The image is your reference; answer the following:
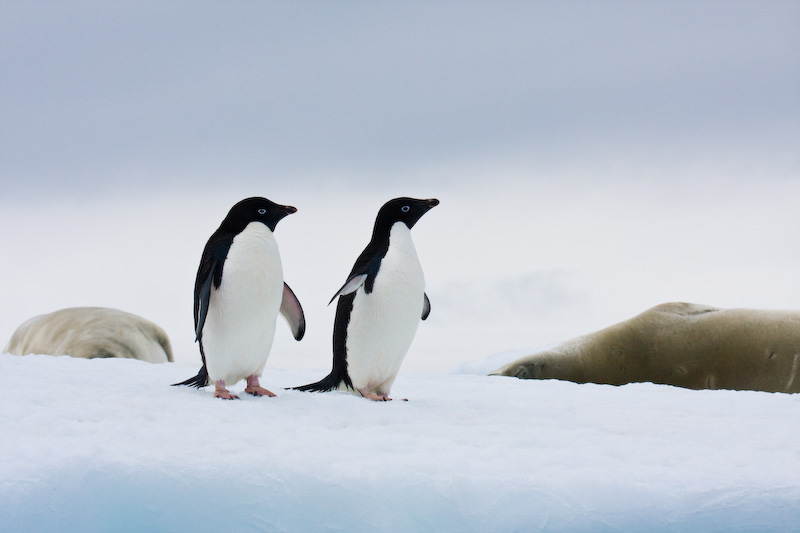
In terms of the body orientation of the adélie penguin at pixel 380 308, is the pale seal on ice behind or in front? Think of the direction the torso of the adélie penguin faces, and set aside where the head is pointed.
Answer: behind

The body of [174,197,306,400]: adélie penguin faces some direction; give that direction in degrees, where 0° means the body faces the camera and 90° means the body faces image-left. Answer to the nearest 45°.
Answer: approximately 315°

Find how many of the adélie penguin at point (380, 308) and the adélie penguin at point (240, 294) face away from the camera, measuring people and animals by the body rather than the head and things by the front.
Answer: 0

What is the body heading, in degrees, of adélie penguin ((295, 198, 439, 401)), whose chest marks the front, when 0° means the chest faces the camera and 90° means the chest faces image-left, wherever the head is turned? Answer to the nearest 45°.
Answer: approximately 315°

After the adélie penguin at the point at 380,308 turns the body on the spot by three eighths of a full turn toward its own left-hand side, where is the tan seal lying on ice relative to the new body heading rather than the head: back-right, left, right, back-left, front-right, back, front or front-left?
front-right

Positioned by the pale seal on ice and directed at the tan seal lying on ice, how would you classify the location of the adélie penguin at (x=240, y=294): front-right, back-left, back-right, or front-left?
front-right

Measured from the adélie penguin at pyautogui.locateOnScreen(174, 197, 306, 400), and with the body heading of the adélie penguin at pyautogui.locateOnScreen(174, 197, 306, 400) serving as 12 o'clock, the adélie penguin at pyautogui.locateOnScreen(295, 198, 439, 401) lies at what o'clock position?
the adélie penguin at pyautogui.locateOnScreen(295, 198, 439, 401) is roughly at 10 o'clock from the adélie penguin at pyautogui.locateOnScreen(174, 197, 306, 400).

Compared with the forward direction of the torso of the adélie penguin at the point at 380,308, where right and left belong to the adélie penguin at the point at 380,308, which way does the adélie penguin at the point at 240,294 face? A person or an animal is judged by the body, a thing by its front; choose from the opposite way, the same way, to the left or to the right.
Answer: the same way

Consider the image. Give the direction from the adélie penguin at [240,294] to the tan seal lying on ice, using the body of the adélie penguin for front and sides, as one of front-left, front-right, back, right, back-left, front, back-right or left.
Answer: left
